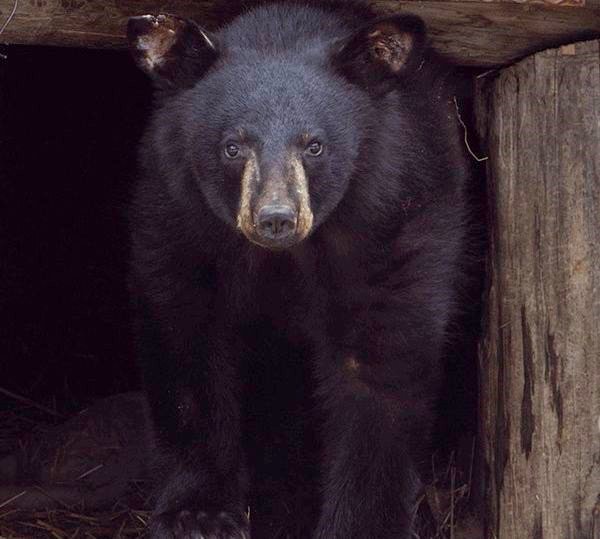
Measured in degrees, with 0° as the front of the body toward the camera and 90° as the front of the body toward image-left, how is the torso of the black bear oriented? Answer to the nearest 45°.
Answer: approximately 0°

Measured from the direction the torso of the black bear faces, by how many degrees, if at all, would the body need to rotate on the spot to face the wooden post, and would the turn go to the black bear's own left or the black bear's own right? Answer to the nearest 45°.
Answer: approximately 90° to the black bear's own left
